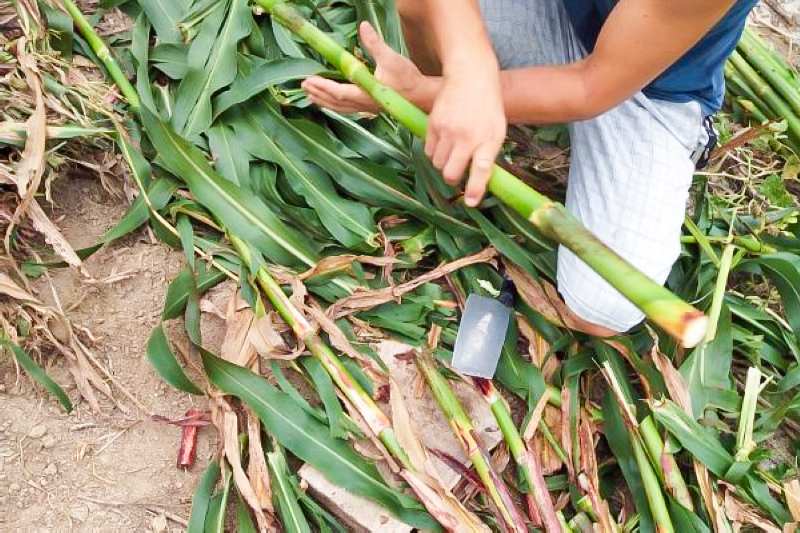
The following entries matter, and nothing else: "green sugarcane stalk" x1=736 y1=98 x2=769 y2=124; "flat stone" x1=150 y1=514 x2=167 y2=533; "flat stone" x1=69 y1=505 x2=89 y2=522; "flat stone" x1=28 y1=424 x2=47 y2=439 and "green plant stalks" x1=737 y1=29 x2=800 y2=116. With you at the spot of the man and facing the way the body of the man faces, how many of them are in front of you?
3

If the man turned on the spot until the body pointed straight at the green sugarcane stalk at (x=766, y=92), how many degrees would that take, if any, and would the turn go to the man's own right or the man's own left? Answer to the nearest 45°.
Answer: approximately 180°

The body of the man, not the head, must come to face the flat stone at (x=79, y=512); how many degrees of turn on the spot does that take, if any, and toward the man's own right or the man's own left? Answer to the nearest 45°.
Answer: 0° — they already face it

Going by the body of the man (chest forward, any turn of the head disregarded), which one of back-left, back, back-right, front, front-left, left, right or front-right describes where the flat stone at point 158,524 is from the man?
front

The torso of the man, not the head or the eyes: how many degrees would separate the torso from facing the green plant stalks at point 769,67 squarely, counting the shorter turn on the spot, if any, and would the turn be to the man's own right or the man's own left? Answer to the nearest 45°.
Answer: approximately 180°

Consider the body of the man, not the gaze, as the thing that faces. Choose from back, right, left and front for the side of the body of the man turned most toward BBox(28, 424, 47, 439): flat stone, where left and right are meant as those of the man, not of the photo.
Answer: front

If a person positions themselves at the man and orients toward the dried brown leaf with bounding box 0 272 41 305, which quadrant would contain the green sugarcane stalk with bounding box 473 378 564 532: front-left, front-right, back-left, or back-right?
front-left

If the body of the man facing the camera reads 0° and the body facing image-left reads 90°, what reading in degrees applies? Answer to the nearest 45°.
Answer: approximately 45°

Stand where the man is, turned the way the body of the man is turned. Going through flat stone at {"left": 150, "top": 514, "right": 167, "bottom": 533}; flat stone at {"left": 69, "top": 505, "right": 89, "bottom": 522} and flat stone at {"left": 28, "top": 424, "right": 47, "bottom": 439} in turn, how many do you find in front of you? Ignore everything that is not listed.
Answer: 3
